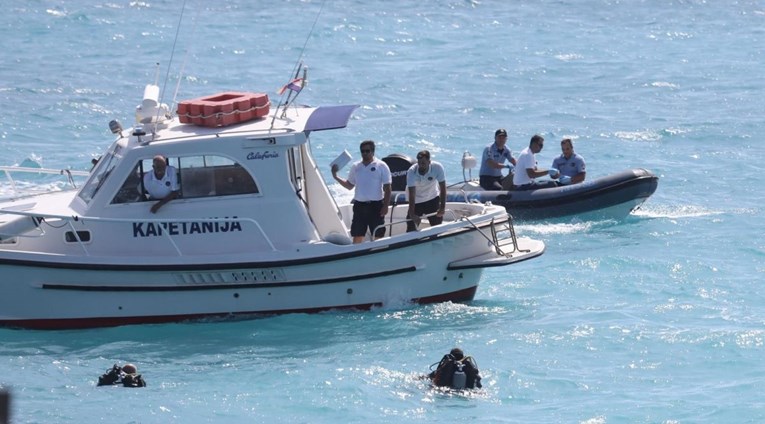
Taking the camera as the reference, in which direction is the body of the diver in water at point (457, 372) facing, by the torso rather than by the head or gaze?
away from the camera

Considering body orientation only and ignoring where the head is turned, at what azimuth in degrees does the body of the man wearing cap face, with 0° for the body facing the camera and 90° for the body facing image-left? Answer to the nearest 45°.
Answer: approximately 315°

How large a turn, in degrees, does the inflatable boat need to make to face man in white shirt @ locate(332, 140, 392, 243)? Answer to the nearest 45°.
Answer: approximately 135° to its right

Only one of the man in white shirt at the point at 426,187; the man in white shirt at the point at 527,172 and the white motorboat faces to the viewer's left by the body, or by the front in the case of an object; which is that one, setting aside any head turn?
the white motorboat

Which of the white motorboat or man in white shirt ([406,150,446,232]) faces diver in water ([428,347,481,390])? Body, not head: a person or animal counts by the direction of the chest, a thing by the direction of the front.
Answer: the man in white shirt

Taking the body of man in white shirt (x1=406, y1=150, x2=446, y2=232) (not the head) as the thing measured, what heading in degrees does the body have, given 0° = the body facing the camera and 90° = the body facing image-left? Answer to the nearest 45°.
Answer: approximately 0°

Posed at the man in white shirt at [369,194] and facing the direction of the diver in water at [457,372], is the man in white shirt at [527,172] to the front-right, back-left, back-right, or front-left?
back-left

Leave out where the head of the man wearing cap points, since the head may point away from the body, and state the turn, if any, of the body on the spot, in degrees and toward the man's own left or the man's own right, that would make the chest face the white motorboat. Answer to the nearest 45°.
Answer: approximately 90° to the man's own right

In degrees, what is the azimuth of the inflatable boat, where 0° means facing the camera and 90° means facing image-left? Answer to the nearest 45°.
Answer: approximately 270°

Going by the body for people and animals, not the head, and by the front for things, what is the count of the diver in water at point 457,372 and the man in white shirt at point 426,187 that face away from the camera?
1

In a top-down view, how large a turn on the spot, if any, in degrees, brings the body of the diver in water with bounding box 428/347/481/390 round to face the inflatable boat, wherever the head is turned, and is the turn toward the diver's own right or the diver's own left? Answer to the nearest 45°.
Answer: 0° — they already face it

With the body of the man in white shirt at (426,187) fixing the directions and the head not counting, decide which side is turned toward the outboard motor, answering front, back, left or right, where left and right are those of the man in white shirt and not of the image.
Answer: back
